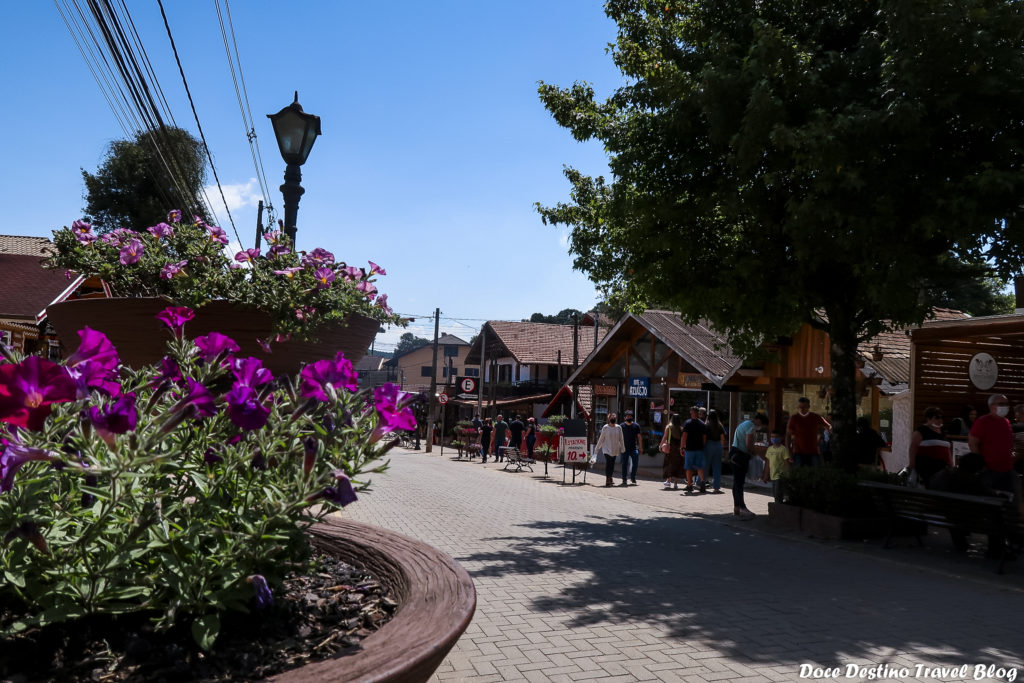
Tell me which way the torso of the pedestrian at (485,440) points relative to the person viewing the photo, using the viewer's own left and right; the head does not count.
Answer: facing the viewer

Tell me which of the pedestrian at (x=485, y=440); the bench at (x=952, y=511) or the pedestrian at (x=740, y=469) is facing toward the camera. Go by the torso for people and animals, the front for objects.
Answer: the pedestrian at (x=485, y=440)

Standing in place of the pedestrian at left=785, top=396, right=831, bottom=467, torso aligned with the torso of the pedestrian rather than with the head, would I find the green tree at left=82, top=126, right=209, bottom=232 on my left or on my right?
on my right

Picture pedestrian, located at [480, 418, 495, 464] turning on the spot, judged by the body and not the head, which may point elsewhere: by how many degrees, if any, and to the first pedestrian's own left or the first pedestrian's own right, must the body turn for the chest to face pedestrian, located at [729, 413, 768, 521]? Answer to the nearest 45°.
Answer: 0° — they already face them
